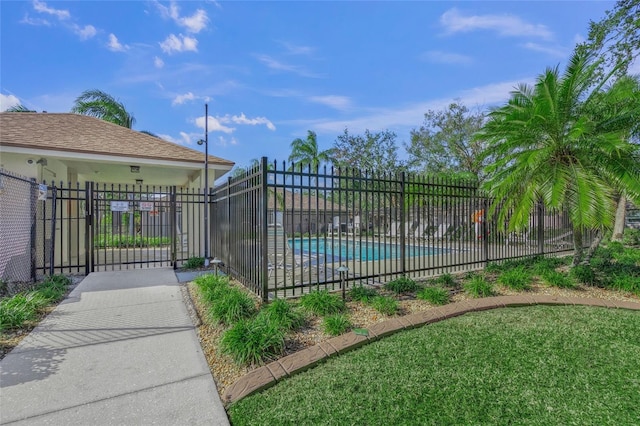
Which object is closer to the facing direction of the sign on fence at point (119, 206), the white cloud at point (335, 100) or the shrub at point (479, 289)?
the shrub

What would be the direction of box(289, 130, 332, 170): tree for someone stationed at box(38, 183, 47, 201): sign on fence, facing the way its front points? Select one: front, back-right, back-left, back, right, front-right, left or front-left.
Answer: back-left

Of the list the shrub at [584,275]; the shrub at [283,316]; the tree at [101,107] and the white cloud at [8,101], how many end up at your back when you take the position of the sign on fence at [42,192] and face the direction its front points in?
2

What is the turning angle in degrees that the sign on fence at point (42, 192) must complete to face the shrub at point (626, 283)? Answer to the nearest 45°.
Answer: approximately 45° to its left

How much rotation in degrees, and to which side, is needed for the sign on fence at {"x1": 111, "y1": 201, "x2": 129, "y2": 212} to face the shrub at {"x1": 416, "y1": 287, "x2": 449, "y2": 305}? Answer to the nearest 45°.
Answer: approximately 45° to its left

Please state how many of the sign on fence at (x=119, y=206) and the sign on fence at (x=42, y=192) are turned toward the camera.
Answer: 2

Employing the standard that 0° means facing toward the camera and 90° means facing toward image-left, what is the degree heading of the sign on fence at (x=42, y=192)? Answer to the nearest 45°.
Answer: approximately 0°

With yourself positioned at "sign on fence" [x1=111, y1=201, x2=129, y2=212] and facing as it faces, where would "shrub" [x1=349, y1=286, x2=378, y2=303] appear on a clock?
The shrub is roughly at 11 o'clock from the sign on fence.
